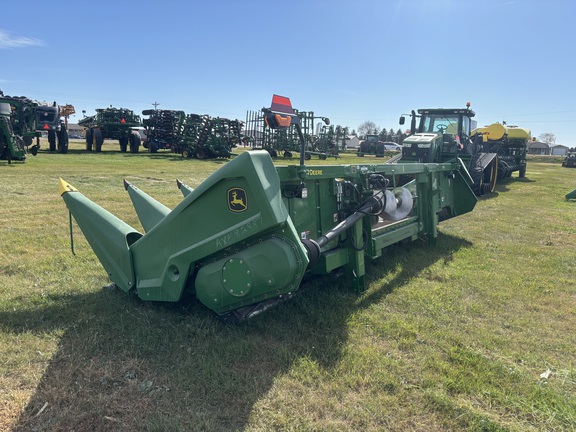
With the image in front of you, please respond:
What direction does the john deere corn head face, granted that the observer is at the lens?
facing away from the viewer and to the left of the viewer

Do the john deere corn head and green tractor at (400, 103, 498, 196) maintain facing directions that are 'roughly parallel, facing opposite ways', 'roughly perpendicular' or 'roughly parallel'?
roughly perpendicular

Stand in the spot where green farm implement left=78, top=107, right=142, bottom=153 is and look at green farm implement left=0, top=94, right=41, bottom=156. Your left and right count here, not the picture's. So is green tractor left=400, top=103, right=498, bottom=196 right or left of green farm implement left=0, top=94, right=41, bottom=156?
left

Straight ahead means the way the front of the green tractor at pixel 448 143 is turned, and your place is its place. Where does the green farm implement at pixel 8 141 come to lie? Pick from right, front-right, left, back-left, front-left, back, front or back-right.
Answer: front-right

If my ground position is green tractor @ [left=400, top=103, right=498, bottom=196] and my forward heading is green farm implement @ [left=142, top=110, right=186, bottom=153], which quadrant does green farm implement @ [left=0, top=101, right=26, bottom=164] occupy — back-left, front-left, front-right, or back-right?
front-left

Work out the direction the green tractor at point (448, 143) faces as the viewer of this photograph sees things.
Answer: facing the viewer and to the left of the viewer

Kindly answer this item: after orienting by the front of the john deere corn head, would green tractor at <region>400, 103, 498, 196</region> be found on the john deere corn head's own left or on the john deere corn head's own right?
on the john deere corn head's own right

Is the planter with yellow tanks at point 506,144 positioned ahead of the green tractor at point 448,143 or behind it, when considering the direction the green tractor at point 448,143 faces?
behind

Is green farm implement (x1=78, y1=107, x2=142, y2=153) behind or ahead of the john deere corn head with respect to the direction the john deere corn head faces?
ahead

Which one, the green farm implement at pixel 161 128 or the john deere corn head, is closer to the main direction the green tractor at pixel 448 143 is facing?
the john deere corn head

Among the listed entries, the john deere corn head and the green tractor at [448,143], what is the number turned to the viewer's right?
0
